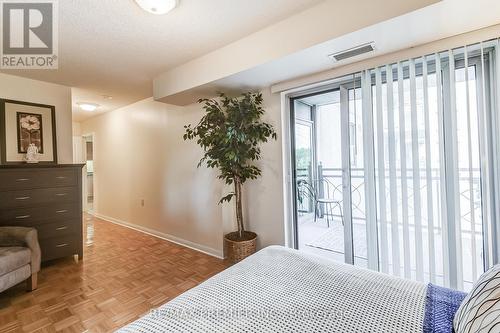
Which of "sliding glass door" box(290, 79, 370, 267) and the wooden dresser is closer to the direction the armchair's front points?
the sliding glass door

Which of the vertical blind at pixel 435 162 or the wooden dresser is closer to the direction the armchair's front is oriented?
the vertical blind

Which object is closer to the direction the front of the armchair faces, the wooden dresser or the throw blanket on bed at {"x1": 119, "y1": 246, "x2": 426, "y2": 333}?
the throw blanket on bed

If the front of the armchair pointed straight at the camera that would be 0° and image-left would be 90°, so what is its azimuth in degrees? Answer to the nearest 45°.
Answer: approximately 315°

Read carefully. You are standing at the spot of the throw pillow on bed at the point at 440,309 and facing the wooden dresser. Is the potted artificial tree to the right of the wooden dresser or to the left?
right

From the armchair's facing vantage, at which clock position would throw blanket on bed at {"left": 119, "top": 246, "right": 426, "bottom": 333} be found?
The throw blanket on bed is roughly at 1 o'clock from the armchair.

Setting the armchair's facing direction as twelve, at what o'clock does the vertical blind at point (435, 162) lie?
The vertical blind is roughly at 12 o'clock from the armchair.

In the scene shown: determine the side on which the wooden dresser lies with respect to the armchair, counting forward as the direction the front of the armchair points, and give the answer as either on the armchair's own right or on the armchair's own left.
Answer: on the armchair's own left

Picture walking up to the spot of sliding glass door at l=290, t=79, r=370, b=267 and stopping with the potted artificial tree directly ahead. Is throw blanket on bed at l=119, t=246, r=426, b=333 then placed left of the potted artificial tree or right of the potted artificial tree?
left
